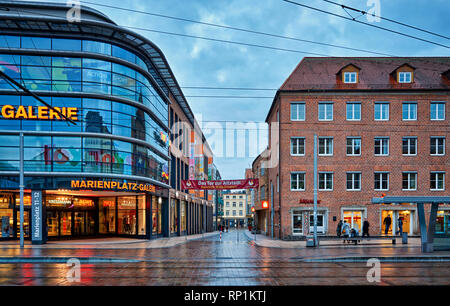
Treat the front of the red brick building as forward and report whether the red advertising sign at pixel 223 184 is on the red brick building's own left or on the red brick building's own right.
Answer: on the red brick building's own right

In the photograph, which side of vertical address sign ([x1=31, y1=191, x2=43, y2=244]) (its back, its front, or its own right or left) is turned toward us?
front

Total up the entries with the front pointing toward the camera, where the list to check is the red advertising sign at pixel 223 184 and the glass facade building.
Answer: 2

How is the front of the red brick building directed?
toward the camera

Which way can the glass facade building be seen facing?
toward the camera

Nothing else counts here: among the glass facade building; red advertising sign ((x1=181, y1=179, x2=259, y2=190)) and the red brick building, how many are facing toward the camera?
3

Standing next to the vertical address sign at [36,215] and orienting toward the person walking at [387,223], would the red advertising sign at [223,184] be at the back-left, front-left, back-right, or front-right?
front-left

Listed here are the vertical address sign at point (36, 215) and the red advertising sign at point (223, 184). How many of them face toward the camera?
2
